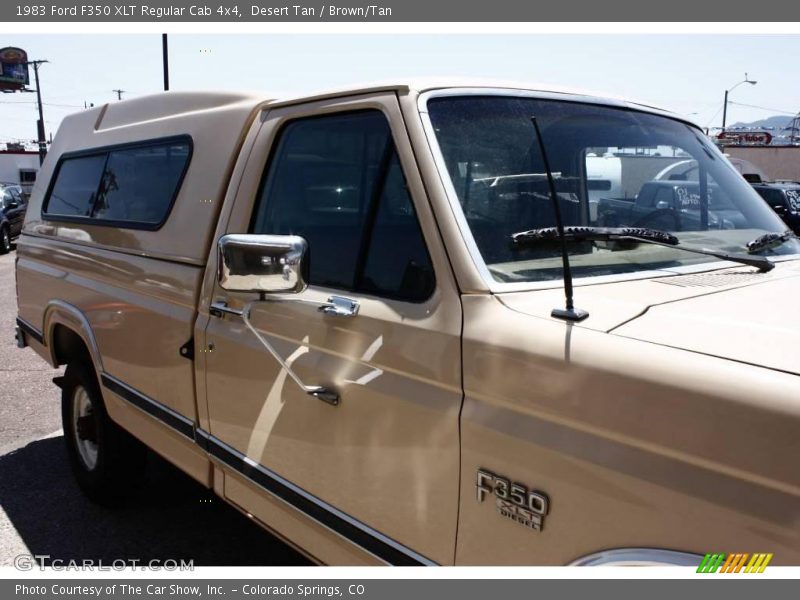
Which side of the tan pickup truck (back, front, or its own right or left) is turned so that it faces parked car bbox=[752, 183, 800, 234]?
left

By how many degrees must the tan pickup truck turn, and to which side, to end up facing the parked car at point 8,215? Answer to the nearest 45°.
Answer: approximately 180°

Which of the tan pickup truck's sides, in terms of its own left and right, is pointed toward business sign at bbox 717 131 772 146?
left

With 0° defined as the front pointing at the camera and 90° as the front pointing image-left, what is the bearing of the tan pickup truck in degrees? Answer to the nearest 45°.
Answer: approximately 315°
